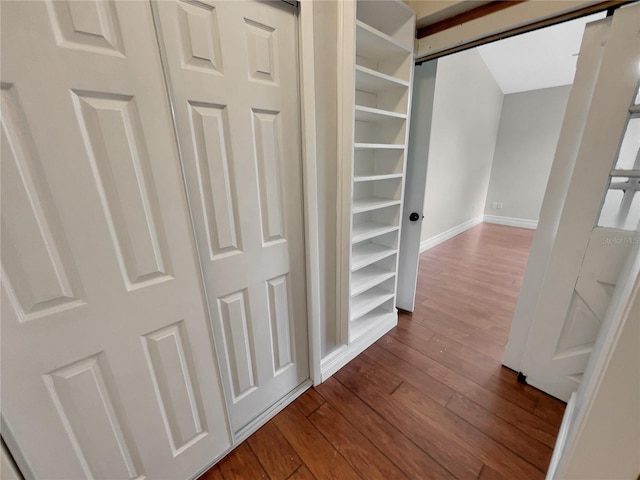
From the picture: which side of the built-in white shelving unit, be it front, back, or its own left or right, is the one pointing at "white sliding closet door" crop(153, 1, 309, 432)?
right

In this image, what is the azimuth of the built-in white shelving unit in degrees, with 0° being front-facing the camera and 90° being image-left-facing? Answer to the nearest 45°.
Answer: approximately 315°

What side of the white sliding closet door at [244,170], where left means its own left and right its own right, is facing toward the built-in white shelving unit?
left

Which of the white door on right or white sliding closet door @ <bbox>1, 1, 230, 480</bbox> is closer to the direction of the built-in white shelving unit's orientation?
the white door on right

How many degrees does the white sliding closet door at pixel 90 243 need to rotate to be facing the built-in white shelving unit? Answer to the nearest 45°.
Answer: approximately 45° to its left

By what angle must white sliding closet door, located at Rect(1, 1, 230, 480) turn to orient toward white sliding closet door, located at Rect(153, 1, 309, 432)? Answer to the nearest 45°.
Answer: approximately 45° to its left

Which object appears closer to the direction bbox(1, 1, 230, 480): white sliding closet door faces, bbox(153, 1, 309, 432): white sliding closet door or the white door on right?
the white door on right

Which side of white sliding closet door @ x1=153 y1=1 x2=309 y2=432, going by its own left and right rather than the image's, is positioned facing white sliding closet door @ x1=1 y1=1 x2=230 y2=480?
right

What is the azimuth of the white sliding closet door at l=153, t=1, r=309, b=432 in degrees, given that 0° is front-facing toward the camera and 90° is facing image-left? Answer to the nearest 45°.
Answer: approximately 315°

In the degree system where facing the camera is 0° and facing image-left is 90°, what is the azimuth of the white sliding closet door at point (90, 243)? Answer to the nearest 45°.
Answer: approximately 315°

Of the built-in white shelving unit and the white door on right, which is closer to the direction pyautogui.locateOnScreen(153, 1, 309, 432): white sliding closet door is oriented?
the white door on right

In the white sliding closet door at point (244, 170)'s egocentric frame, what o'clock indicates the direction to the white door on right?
The white door on right is roughly at 11 o'clock from the white sliding closet door.
